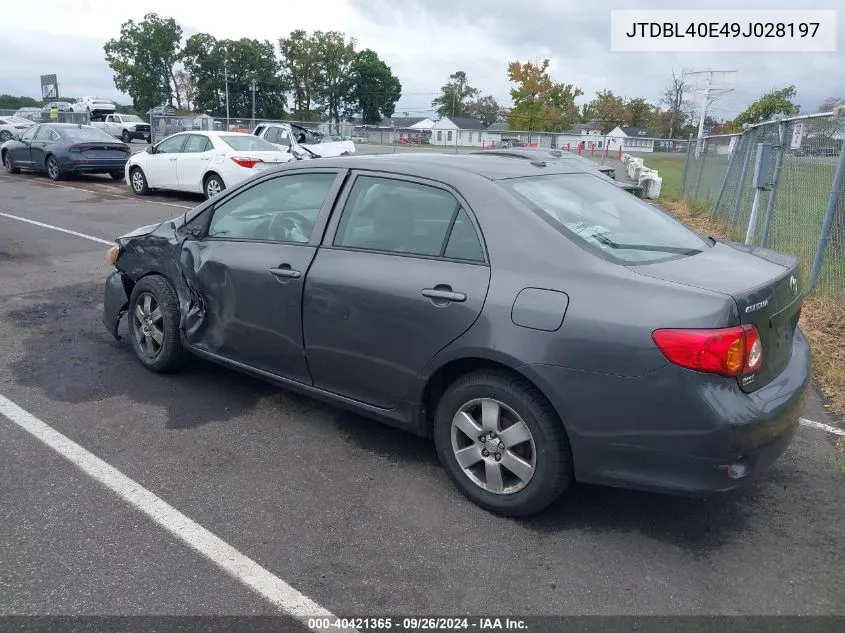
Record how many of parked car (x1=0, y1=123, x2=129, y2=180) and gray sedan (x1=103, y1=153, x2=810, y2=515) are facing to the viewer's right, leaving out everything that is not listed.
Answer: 0

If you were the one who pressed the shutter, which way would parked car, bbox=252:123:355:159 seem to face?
facing the viewer and to the right of the viewer

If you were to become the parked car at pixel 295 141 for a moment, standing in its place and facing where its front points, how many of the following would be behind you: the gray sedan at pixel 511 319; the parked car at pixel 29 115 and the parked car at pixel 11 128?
2

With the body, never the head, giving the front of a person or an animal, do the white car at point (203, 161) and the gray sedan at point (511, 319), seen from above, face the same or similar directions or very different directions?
same or similar directions

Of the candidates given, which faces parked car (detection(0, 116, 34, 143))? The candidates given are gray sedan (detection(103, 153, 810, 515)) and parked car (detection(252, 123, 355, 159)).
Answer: the gray sedan

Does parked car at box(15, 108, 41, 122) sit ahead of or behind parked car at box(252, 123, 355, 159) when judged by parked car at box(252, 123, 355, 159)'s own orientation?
behind

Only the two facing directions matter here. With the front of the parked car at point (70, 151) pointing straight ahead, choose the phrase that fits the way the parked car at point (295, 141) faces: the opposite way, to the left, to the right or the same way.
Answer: the opposite way

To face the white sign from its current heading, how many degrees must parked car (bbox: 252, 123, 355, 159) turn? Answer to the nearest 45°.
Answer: approximately 45° to its right

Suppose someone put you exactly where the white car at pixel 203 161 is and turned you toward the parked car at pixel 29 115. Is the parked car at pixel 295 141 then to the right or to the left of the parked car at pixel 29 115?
right

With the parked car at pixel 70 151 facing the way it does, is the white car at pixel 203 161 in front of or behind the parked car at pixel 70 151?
behind

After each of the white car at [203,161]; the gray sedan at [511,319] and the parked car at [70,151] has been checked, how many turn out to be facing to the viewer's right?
0

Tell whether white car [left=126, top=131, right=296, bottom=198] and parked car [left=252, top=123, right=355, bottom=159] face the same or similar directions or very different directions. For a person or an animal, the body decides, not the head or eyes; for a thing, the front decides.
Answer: very different directions

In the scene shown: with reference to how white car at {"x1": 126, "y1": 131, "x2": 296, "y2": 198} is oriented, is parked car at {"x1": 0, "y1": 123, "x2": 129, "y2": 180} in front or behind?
in front

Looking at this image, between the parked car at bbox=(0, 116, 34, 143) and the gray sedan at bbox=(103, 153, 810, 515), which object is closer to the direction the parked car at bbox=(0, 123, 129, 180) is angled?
the parked car

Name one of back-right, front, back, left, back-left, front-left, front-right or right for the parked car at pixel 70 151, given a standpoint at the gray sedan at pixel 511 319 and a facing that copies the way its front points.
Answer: front

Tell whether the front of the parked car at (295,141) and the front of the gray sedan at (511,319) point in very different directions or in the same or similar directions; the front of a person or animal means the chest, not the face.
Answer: very different directions

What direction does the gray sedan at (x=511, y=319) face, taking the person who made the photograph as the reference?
facing away from the viewer and to the left of the viewer

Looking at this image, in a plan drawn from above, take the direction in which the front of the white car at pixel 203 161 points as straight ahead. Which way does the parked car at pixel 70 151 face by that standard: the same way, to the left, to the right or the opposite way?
the same way

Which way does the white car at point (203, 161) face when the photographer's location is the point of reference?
facing away from the viewer and to the left of the viewer
